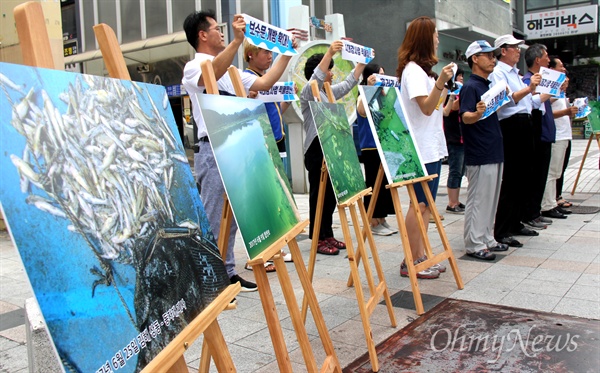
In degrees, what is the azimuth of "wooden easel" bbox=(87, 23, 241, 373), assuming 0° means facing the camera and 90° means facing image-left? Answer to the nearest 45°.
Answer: approximately 315°

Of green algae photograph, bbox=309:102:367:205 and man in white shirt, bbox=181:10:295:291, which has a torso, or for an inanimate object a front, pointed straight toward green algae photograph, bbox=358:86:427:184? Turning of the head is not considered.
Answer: the man in white shirt

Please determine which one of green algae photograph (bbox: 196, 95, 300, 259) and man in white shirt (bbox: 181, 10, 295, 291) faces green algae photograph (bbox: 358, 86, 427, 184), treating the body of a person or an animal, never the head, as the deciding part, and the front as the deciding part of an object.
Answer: the man in white shirt

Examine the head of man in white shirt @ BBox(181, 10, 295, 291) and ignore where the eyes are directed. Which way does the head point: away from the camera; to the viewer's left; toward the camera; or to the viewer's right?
to the viewer's right

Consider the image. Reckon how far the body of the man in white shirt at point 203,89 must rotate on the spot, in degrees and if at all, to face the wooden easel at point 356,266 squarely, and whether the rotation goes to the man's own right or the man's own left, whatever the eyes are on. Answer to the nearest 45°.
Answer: approximately 45° to the man's own right

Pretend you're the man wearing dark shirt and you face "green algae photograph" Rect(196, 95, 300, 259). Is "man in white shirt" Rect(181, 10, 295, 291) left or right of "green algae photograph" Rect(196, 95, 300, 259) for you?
right
